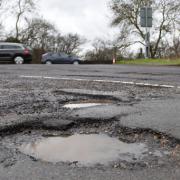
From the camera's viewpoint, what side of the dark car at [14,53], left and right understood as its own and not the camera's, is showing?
left
